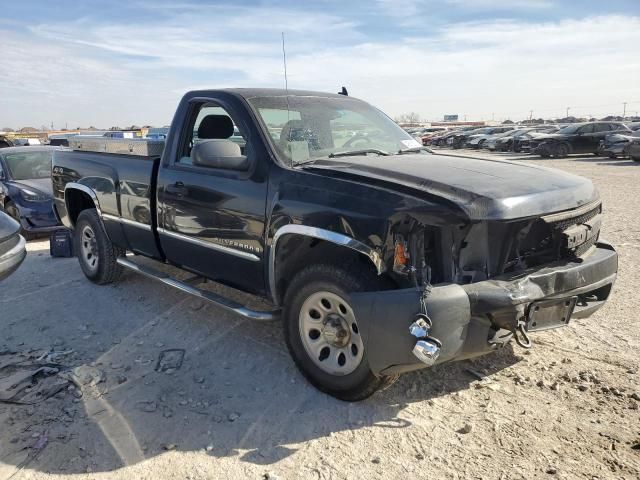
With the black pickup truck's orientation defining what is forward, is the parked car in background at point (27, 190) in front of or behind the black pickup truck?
behind

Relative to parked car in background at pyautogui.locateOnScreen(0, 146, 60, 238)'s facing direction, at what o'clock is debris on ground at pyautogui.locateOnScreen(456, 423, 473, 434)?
The debris on ground is roughly at 1 o'clock from the parked car in background.

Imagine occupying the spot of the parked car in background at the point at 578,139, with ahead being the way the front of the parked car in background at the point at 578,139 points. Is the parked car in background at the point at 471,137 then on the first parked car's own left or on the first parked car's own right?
on the first parked car's own right

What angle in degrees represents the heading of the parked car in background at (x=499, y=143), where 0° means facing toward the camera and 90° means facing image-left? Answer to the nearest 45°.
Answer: approximately 45°

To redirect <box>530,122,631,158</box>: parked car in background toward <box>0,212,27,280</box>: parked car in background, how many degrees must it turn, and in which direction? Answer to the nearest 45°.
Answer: approximately 45° to its left

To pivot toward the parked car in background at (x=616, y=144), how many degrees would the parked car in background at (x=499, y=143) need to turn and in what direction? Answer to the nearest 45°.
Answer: approximately 90° to its left
